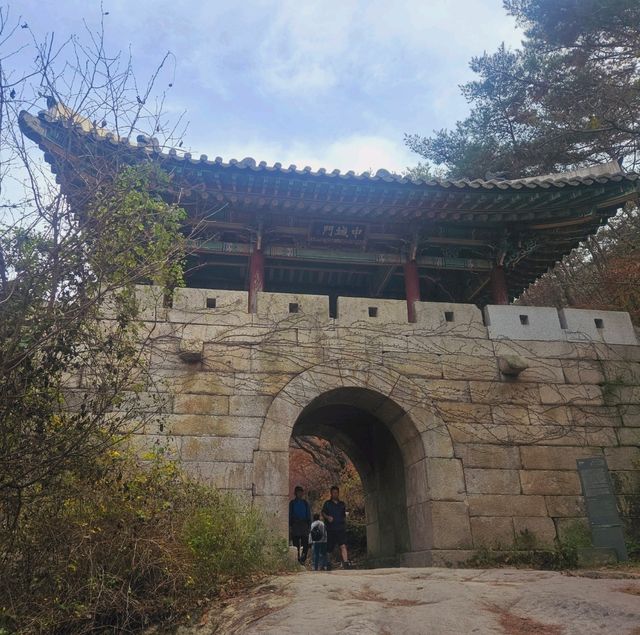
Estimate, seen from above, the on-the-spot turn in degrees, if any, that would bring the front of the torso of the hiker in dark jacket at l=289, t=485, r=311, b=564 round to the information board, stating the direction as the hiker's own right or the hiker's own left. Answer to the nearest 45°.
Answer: approximately 45° to the hiker's own left

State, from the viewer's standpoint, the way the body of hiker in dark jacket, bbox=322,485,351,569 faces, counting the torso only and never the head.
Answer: toward the camera

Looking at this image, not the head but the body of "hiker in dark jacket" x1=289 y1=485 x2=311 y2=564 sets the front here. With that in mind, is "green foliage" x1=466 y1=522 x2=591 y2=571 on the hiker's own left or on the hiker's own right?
on the hiker's own left

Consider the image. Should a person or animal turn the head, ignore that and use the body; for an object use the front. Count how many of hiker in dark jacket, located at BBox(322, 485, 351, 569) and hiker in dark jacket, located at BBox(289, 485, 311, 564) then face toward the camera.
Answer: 2

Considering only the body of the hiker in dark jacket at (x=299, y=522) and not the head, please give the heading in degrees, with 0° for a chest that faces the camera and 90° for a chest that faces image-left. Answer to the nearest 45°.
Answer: approximately 0°

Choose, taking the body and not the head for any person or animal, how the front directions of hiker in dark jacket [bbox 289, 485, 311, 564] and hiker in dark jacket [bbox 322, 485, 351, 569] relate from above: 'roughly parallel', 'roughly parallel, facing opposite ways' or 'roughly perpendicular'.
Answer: roughly parallel

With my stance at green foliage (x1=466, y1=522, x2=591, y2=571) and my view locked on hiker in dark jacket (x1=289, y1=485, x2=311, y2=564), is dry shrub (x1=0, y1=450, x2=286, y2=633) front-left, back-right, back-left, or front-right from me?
front-left

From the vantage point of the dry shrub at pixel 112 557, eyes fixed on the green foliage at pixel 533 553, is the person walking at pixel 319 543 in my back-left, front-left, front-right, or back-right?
front-left
